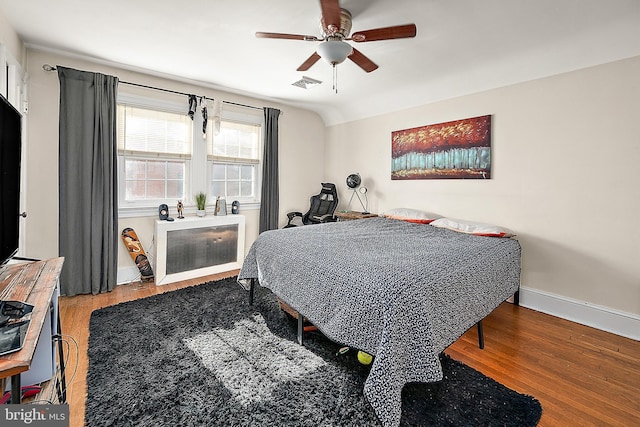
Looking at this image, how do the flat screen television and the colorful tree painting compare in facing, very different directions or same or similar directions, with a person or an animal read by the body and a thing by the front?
very different directions

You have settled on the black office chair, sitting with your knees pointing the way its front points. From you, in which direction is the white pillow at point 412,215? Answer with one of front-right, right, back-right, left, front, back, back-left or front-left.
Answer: left

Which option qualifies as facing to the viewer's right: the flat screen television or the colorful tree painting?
the flat screen television

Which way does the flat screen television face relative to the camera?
to the viewer's right

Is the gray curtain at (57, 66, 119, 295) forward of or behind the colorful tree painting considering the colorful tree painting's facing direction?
forward

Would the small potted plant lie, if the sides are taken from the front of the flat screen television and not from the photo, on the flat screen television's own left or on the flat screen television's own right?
on the flat screen television's own left

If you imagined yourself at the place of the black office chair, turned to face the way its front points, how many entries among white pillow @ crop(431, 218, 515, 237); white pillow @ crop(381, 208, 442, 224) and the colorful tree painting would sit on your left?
3

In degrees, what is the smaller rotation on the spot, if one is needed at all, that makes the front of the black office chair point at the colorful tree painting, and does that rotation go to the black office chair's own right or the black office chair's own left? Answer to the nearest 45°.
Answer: approximately 90° to the black office chair's own left
